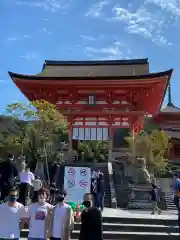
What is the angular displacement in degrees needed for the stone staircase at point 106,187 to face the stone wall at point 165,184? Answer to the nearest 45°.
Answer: approximately 135° to its left

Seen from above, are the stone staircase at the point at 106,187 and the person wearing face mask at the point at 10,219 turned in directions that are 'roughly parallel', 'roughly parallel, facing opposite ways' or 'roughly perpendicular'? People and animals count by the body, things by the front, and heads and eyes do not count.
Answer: roughly parallel

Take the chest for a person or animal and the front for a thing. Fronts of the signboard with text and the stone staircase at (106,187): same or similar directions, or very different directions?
same or similar directions

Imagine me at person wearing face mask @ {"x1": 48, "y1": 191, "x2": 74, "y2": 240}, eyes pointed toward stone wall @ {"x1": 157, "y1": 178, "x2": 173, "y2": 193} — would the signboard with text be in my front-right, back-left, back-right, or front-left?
front-left

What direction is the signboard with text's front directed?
toward the camera

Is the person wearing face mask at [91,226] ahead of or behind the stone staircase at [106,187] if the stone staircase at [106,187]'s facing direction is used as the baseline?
ahead

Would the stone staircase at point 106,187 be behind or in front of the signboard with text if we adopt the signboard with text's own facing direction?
behind

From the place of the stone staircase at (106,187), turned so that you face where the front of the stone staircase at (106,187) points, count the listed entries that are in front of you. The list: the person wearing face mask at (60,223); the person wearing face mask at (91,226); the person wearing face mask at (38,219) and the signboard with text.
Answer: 4

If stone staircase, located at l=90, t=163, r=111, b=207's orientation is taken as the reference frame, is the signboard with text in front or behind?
in front

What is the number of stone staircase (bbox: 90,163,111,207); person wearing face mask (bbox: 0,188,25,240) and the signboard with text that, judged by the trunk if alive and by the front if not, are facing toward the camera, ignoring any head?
3

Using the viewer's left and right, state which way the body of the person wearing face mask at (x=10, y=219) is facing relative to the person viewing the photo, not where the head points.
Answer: facing the viewer

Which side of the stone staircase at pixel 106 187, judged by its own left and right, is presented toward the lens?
front

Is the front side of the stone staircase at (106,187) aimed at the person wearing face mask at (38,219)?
yes

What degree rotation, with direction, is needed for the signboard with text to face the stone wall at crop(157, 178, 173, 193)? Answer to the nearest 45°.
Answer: approximately 135° to its left

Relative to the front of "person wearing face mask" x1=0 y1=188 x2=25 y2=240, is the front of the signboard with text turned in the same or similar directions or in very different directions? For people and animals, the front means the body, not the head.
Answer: same or similar directions

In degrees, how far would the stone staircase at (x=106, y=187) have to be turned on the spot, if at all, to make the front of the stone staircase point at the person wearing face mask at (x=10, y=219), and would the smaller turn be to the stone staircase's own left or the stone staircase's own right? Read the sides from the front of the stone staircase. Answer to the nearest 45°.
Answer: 0° — it already faces them
